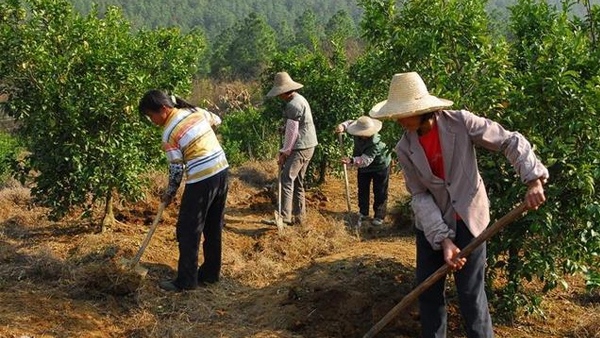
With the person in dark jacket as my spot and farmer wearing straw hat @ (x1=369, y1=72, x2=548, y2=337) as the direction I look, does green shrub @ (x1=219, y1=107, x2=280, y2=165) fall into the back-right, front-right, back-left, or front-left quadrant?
back-right

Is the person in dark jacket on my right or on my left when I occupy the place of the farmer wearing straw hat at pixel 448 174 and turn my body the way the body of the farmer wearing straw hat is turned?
on my right

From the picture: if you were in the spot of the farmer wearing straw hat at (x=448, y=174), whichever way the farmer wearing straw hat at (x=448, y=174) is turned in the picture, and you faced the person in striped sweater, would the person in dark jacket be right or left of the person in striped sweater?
right

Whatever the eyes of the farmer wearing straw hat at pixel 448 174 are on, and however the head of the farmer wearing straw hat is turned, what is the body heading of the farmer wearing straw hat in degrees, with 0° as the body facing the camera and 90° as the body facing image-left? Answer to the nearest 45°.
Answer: approximately 45°

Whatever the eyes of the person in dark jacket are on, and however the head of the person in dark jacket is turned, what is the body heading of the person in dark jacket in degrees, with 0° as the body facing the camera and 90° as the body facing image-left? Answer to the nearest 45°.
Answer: approximately 45°

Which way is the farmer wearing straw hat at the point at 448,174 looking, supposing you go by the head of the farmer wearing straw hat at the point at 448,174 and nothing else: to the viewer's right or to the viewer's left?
to the viewer's left

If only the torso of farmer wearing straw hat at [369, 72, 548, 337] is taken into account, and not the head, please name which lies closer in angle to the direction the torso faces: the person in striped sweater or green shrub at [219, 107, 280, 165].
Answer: the person in striped sweater

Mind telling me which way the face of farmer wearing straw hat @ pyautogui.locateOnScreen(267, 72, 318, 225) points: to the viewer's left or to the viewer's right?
to the viewer's left

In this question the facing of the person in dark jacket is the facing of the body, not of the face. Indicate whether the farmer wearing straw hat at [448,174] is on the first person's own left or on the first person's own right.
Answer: on the first person's own left
